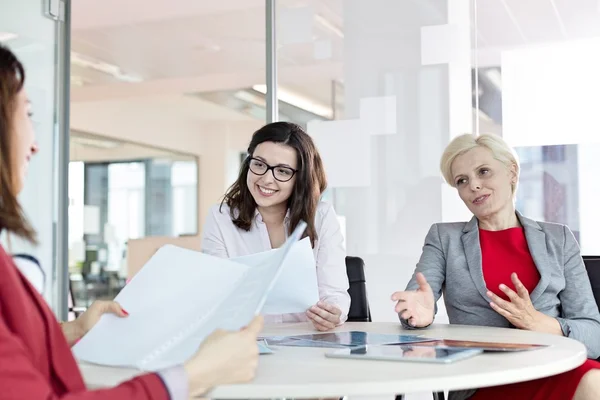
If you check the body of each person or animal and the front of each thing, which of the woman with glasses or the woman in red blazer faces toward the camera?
the woman with glasses

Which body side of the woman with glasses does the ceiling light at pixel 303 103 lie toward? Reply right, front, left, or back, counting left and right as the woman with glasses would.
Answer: back

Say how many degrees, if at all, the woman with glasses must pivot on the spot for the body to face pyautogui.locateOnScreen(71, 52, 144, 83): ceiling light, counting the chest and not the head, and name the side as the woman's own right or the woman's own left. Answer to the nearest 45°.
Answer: approximately 180°

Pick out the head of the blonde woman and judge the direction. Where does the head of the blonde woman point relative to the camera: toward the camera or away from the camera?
toward the camera

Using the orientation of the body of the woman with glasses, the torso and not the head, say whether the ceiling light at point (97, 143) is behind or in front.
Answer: behind

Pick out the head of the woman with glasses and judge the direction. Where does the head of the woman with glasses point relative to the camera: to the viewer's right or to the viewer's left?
to the viewer's left

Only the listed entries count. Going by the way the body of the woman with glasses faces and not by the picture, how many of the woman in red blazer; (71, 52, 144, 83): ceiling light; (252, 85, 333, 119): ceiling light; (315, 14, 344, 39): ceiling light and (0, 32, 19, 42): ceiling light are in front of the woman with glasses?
1

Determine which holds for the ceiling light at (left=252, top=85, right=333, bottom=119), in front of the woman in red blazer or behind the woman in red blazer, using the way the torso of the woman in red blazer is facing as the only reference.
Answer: in front

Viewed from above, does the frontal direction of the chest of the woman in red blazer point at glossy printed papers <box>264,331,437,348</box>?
yes

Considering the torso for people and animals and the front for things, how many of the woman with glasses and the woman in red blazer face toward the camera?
1

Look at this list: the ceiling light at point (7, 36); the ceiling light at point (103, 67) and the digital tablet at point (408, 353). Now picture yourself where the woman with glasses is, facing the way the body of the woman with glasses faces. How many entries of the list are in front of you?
1

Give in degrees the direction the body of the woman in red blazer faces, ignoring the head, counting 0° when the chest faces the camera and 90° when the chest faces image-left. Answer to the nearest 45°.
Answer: approximately 225°

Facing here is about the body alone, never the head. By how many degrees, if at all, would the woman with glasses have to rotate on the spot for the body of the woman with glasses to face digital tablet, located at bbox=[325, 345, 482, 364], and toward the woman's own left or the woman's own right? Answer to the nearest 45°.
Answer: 0° — they already face it

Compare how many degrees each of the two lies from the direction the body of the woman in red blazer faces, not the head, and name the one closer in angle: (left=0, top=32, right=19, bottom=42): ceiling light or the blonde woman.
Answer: the blonde woman

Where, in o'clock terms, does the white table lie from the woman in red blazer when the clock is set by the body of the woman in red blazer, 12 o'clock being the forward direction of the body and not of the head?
The white table is roughly at 1 o'clock from the woman in red blazer.

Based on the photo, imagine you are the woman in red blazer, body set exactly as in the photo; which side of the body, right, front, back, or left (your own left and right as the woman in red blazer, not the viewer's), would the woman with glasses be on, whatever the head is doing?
front

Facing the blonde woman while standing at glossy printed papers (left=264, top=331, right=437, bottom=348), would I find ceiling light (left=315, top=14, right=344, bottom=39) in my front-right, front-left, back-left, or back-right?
front-left

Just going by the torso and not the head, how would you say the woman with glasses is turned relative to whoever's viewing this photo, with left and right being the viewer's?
facing the viewer

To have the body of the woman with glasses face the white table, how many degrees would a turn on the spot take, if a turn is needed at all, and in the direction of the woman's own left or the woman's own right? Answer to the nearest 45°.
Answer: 0° — they already face it

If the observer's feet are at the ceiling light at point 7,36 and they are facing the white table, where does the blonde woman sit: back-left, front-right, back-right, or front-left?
front-left
